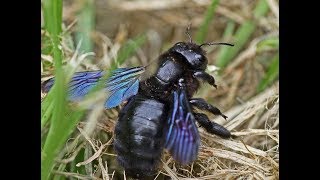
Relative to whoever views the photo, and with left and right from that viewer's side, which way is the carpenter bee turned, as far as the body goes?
facing away from the viewer and to the right of the viewer
